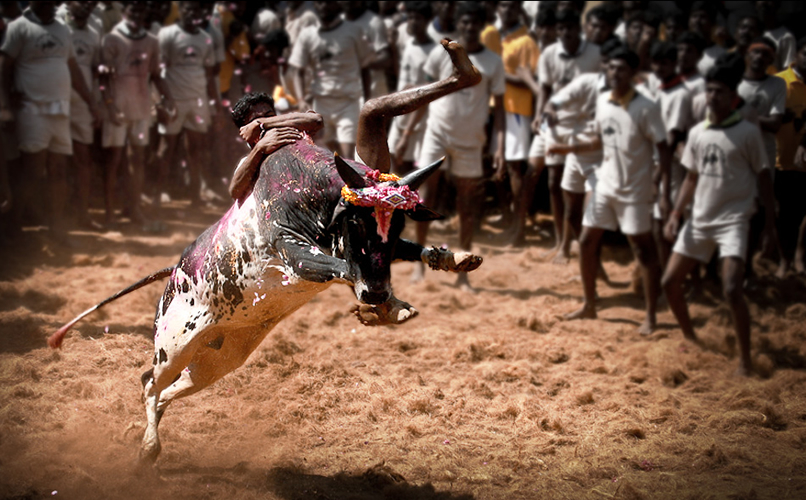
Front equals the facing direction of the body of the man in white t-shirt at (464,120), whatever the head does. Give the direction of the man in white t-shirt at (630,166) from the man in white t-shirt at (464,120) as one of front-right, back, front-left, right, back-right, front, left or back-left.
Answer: front-left

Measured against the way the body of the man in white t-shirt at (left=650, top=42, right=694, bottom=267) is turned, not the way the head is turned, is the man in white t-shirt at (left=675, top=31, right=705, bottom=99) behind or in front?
behind

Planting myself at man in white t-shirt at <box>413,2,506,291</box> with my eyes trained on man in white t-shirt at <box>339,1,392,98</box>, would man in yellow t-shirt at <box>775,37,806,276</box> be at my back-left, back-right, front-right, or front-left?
back-right

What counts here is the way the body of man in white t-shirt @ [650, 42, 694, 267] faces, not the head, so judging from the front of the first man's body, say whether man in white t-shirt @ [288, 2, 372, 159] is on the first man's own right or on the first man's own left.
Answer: on the first man's own right

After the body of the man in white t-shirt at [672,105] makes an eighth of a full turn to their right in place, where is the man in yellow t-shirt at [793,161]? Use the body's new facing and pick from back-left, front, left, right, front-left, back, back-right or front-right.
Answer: back

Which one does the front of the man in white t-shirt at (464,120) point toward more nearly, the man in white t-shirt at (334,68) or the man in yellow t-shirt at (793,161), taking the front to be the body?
the man in yellow t-shirt

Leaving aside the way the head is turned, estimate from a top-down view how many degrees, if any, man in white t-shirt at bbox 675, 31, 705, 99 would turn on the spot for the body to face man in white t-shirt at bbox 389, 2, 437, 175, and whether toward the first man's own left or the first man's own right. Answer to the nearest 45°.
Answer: approximately 45° to the first man's own right

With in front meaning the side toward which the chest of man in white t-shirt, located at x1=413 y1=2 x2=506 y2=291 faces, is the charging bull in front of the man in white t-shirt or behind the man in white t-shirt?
in front

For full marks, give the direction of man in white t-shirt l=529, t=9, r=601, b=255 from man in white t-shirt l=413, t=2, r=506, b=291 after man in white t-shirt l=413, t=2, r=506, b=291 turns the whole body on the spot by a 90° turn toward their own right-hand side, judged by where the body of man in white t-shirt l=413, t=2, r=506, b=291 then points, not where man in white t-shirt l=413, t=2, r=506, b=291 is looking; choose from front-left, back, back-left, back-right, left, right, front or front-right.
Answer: back-right
